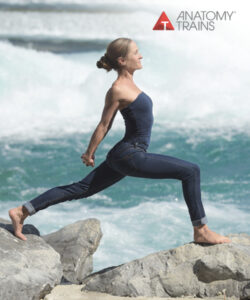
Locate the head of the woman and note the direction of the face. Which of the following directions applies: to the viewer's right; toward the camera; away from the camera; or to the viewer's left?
to the viewer's right

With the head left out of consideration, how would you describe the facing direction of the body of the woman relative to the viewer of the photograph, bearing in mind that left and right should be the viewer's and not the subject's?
facing to the right of the viewer
